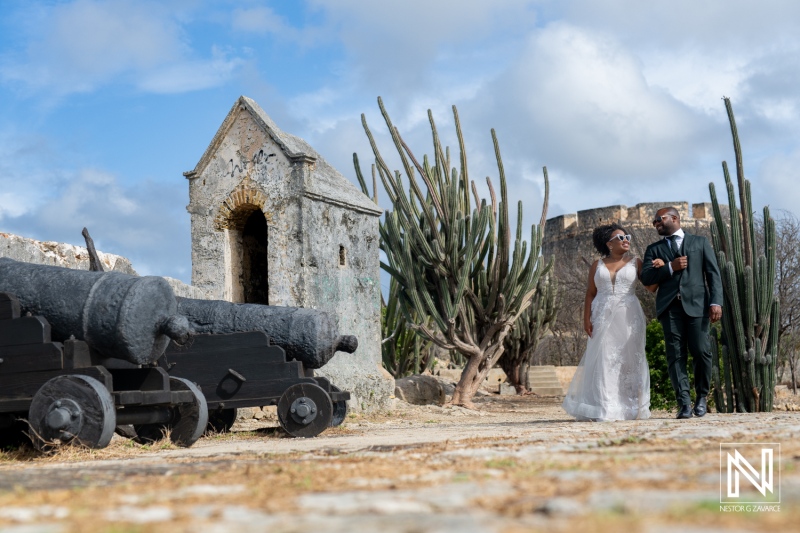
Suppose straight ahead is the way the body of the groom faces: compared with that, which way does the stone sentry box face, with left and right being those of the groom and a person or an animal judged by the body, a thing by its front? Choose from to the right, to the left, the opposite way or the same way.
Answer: the same way

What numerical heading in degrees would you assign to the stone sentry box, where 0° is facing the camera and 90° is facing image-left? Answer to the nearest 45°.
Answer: approximately 45°

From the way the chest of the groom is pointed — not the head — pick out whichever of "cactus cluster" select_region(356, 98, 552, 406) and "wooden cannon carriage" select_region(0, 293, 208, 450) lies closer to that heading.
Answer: the wooden cannon carriage

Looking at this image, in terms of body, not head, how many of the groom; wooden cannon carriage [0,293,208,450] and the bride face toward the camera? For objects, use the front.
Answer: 2

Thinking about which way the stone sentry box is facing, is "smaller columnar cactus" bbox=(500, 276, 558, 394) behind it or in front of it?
behind

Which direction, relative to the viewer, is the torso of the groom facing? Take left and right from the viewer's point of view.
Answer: facing the viewer

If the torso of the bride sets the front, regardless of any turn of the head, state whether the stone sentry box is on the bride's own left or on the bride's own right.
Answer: on the bride's own right

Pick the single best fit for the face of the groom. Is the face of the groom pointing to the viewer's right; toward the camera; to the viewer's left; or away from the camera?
to the viewer's left

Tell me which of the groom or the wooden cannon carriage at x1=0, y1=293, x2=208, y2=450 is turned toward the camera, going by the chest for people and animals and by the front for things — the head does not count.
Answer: the groom

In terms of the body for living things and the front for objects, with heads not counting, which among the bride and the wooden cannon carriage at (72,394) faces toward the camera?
the bride

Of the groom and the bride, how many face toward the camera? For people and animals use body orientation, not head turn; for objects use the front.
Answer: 2

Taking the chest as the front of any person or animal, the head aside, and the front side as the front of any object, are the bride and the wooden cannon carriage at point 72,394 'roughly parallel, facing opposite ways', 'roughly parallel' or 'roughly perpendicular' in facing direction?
roughly perpendicular

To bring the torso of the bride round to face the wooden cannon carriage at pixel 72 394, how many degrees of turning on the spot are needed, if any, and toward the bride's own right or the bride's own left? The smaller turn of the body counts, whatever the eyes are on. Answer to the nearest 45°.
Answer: approximately 45° to the bride's own right

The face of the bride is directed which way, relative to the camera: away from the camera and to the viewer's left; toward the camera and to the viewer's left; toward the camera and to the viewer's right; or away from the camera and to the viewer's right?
toward the camera and to the viewer's right
